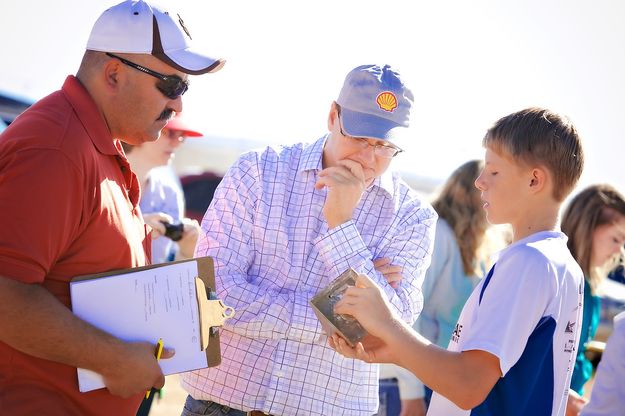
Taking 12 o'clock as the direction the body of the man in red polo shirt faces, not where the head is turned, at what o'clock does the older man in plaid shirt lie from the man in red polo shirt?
The older man in plaid shirt is roughly at 11 o'clock from the man in red polo shirt.

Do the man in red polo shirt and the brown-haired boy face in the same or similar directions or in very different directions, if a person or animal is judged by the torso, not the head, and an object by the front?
very different directions

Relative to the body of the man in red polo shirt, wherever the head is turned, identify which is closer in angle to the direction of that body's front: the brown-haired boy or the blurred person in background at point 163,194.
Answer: the brown-haired boy

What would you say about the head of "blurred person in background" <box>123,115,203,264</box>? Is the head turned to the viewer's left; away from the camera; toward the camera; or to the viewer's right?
to the viewer's right

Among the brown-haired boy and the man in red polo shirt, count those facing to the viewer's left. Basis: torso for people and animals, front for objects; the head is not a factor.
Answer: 1

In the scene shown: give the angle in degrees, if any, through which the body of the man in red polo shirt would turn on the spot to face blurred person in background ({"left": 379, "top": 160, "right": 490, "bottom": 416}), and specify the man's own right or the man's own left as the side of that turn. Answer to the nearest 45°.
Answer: approximately 45° to the man's own left

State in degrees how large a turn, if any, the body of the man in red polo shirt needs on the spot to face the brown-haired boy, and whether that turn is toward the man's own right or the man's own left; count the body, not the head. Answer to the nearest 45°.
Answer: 0° — they already face them

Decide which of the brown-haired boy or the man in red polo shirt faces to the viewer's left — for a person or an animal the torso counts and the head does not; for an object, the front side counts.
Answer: the brown-haired boy

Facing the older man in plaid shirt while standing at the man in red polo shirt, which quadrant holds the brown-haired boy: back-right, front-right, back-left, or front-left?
front-right

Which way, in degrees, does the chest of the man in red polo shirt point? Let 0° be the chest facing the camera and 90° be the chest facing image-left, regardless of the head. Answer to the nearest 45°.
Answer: approximately 270°

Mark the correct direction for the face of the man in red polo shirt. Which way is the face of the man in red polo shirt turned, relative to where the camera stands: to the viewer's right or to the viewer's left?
to the viewer's right

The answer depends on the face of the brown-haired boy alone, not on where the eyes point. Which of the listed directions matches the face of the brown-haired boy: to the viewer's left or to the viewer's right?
to the viewer's left

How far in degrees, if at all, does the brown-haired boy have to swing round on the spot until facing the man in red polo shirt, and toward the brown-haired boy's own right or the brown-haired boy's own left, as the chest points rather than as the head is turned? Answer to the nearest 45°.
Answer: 0° — they already face them

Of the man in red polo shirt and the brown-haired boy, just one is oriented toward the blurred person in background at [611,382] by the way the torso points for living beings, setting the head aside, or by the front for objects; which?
the man in red polo shirt

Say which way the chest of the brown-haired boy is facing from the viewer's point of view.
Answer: to the viewer's left

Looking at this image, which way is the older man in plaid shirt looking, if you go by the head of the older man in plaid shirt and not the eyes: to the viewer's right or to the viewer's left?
to the viewer's right

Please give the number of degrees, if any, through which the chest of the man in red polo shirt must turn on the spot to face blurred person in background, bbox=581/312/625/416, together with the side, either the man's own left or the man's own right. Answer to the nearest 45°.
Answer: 0° — they already face them
